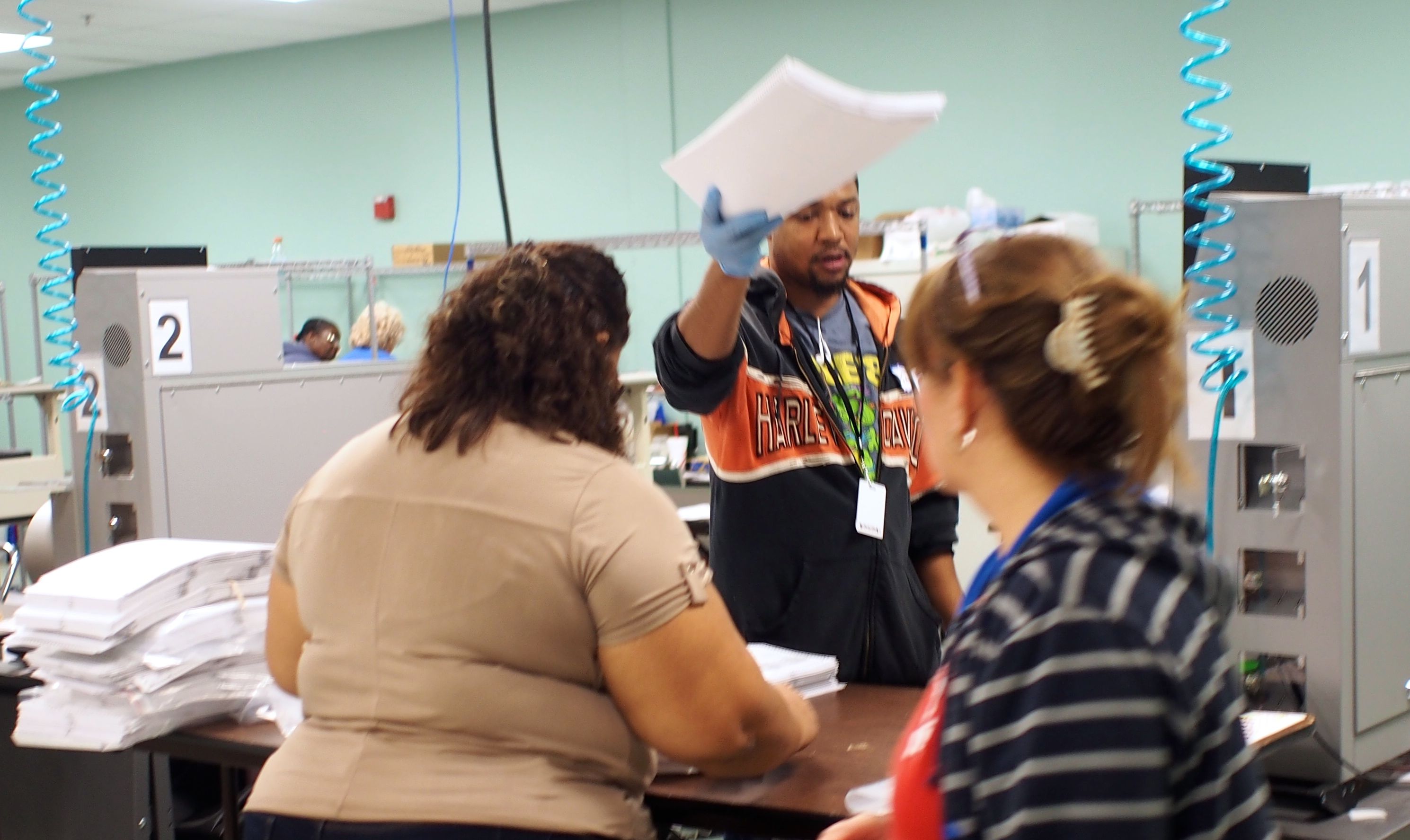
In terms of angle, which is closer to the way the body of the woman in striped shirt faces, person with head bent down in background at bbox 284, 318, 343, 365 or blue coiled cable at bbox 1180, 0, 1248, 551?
the person with head bent down in background

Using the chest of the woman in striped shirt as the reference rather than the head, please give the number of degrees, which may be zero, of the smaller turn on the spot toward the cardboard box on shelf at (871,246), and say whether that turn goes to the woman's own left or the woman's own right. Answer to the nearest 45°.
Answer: approximately 45° to the woman's own right

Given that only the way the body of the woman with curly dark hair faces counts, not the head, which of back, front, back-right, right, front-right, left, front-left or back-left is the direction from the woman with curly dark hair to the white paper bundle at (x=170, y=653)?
left

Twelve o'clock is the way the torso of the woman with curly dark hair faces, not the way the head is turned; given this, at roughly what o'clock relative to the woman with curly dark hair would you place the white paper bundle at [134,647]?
The white paper bundle is roughly at 9 o'clock from the woman with curly dark hair.

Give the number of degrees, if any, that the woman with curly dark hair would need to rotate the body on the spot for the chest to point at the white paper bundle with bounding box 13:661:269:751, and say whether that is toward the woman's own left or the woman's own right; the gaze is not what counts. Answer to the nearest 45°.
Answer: approximately 90° to the woman's own left

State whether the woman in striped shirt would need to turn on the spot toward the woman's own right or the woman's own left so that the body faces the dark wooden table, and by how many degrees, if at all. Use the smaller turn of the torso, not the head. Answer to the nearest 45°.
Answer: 0° — they already face it

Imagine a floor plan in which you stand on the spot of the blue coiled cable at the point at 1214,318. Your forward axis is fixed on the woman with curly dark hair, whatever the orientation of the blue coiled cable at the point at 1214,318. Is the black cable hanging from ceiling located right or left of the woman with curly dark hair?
right

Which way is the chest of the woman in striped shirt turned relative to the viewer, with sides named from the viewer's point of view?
facing away from the viewer and to the left of the viewer

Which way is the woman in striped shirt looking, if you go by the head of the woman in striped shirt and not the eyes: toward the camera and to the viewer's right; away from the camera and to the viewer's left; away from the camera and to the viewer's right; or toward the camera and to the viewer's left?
away from the camera and to the viewer's left

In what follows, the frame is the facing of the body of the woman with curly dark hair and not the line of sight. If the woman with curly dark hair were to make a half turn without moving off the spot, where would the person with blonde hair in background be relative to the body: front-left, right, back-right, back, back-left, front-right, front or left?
back-right

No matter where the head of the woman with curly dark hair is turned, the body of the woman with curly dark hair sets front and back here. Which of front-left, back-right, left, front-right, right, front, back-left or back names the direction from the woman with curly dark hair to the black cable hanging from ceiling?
front-left

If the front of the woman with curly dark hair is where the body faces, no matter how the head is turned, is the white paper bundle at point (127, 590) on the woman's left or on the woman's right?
on the woman's left

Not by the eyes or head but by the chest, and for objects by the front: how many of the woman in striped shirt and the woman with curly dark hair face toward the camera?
0

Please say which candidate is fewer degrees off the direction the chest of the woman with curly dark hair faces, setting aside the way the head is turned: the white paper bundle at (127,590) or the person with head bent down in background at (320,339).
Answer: the person with head bent down in background

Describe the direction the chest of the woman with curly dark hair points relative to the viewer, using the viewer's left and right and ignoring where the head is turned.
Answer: facing away from the viewer and to the right of the viewer

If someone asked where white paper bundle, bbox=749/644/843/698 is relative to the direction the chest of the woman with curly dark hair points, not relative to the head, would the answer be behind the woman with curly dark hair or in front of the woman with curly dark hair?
in front

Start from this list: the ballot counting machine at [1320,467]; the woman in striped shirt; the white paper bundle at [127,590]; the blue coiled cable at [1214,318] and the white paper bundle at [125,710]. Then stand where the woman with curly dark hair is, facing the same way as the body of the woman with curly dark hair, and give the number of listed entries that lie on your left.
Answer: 2

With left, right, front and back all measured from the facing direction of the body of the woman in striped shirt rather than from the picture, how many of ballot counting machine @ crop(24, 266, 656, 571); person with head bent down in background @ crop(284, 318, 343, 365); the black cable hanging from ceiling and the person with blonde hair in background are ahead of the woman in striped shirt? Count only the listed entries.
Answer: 4

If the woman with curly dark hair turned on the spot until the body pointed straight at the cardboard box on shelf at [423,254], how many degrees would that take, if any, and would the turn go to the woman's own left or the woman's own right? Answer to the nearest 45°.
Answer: approximately 45° to the woman's own left
